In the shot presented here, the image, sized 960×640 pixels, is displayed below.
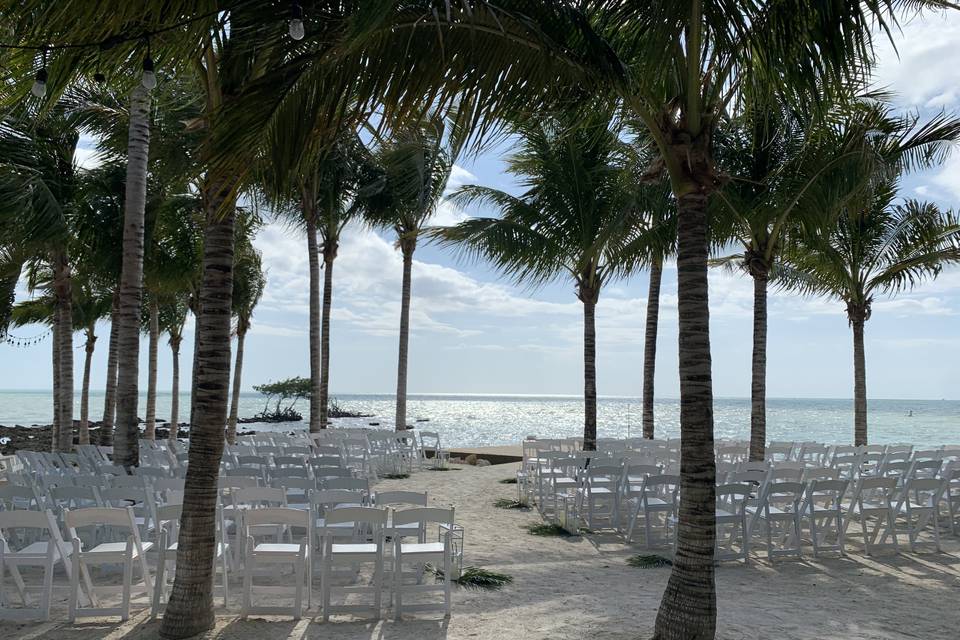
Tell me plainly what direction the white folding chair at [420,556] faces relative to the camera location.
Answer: facing away from the viewer

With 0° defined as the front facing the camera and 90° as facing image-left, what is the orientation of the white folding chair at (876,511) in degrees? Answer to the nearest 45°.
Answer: approximately 135°

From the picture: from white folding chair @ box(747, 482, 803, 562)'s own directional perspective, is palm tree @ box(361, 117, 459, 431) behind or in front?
in front

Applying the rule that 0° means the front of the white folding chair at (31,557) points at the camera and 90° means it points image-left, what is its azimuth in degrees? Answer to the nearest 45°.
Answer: approximately 225°

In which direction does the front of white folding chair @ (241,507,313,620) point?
away from the camera

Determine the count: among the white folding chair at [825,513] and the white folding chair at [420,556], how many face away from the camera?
2

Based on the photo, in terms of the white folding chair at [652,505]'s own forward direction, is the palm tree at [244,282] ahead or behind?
ahead

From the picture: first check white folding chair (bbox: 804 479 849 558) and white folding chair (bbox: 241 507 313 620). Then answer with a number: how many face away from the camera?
2

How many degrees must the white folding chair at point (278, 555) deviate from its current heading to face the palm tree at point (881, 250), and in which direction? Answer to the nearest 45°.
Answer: approximately 45° to its right

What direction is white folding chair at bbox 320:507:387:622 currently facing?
away from the camera
